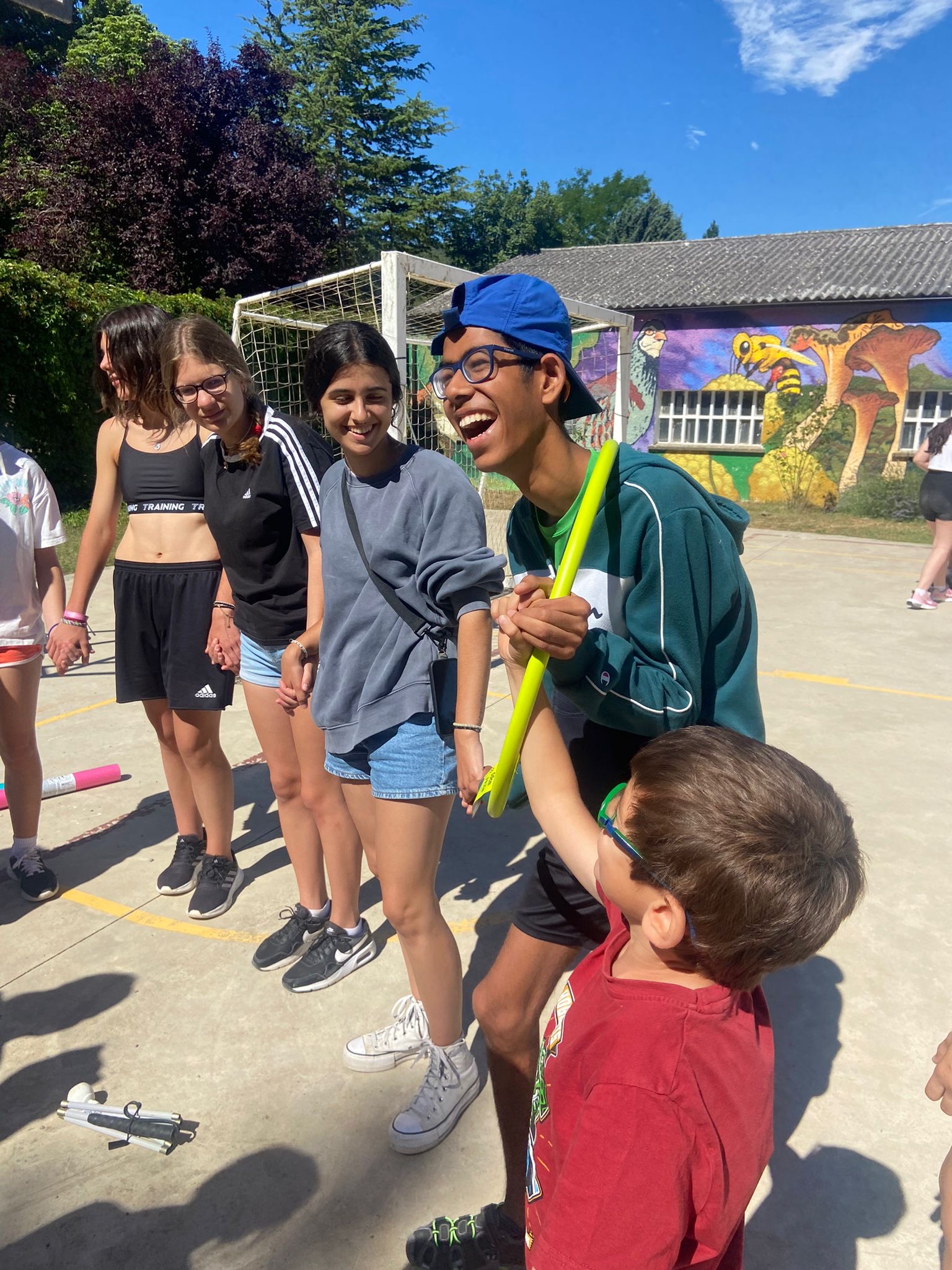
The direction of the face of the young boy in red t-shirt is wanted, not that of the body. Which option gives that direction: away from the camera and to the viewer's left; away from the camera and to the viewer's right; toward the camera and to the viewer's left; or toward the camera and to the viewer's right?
away from the camera and to the viewer's left

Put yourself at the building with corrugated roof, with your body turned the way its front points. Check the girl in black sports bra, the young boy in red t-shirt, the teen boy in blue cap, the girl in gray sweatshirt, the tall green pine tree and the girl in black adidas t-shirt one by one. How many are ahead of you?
5

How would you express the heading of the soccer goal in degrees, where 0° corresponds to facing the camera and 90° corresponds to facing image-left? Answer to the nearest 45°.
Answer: approximately 315°

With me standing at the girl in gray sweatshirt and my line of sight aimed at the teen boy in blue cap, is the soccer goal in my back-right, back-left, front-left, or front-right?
back-left

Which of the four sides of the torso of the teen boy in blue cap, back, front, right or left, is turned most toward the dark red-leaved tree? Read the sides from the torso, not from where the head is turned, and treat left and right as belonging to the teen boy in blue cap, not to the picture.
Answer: right

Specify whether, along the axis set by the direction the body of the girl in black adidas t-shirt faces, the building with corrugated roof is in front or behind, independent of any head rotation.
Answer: behind

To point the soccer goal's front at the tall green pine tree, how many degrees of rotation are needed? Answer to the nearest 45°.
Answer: approximately 135° to its left
